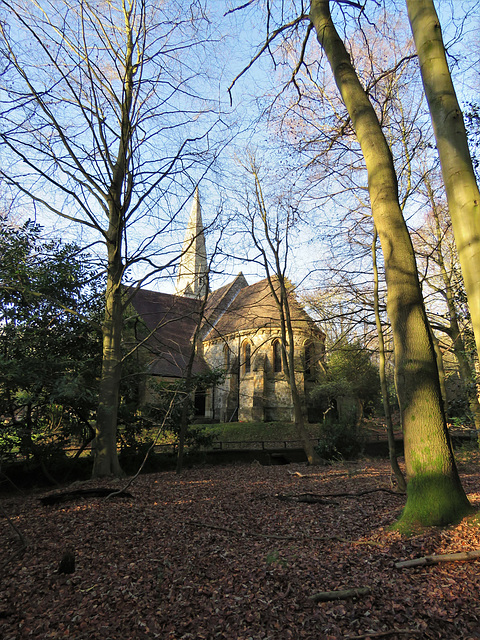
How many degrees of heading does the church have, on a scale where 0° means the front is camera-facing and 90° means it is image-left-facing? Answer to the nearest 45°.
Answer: approximately 135°

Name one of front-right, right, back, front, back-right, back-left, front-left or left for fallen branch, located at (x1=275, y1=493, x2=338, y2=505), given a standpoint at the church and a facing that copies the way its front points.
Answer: back-left

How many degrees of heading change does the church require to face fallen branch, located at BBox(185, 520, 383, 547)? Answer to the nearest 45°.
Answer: approximately 135° to its left

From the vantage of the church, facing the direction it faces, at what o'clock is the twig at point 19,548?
The twig is roughly at 8 o'clock from the church.

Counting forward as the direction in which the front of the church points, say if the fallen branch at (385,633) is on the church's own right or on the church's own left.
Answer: on the church's own left

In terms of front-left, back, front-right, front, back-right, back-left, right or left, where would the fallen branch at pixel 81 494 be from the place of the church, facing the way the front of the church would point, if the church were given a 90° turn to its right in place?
back-right
